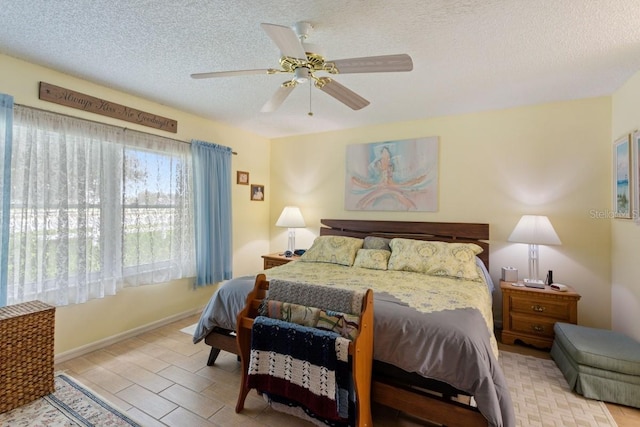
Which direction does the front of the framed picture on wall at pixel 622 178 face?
to the viewer's left

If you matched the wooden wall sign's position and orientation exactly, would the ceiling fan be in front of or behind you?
in front

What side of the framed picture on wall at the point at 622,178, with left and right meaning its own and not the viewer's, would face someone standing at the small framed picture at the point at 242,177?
front

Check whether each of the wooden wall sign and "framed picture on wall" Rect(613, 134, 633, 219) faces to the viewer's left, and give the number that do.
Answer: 1

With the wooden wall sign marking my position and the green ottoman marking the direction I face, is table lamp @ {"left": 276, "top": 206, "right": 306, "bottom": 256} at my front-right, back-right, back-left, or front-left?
front-left

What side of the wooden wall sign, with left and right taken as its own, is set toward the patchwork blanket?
front

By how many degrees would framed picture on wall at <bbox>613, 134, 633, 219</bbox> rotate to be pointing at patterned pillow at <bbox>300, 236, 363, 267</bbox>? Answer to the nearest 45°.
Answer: approximately 45° to its left

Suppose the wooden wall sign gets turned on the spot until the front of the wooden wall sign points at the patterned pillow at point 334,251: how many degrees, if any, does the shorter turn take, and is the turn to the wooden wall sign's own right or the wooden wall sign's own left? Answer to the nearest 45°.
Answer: approximately 45° to the wooden wall sign's own left

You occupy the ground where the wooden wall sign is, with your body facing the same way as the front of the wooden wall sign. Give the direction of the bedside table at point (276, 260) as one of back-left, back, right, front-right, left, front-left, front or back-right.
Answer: front-left

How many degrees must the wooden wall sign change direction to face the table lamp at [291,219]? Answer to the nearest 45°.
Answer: approximately 45° to its left

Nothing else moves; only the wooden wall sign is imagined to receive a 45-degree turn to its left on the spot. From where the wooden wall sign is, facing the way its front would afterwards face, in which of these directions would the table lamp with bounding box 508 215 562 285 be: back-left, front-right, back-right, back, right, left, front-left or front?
front-right

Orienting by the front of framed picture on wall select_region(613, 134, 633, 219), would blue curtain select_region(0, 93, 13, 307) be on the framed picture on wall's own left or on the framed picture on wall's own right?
on the framed picture on wall's own left
